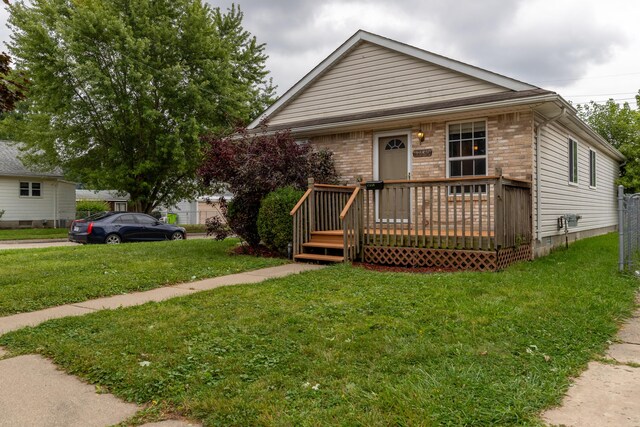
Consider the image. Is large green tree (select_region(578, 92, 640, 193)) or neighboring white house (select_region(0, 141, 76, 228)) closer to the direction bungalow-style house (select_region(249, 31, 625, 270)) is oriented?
the neighboring white house

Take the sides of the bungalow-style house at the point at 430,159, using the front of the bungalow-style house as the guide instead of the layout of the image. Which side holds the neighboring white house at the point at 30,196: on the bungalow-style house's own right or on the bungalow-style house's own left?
on the bungalow-style house's own right

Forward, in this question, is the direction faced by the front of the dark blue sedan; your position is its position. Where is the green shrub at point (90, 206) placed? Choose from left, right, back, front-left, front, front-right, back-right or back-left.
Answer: front-left

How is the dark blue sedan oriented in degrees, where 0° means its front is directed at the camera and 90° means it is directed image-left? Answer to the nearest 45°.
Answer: approximately 225°

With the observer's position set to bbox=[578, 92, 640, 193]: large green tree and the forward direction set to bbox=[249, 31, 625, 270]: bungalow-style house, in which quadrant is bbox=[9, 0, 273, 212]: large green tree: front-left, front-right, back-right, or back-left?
front-right

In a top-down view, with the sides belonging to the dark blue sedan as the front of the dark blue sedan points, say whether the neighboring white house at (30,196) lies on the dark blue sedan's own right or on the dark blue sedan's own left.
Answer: on the dark blue sedan's own left

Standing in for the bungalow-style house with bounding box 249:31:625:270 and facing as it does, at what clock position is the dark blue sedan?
The dark blue sedan is roughly at 2 o'clock from the bungalow-style house.

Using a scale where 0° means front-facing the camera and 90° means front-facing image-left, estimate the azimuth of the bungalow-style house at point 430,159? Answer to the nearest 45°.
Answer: approximately 45°

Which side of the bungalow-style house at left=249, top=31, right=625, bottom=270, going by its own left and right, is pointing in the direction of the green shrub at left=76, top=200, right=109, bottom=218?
right

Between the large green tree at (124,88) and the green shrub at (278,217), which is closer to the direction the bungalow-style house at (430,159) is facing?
the green shrub
